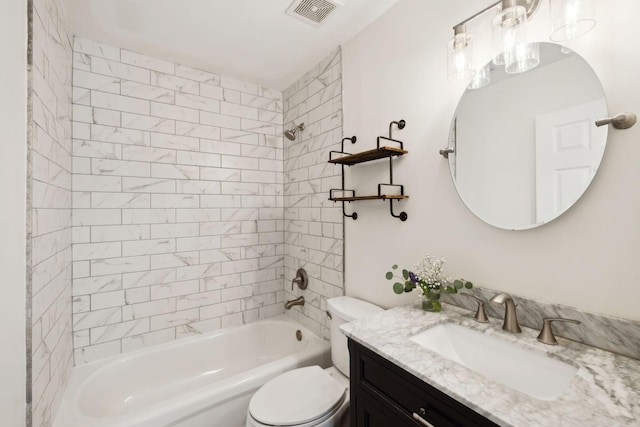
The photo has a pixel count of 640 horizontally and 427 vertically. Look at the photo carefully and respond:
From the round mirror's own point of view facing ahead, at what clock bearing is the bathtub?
The bathtub is roughly at 1 o'clock from the round mirror.

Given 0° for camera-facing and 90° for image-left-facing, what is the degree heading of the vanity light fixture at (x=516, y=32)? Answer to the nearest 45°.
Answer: approximately 45°

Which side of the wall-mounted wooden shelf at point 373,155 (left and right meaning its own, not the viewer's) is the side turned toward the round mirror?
left

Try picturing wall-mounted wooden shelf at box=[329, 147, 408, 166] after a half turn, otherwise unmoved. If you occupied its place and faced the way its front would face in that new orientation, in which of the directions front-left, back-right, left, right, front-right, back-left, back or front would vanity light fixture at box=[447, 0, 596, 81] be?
right

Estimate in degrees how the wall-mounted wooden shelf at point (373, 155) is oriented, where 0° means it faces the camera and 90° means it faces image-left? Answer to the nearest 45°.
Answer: approximately 45°

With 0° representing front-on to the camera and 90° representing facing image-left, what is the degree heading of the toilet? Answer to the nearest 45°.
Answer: approximately 45°
